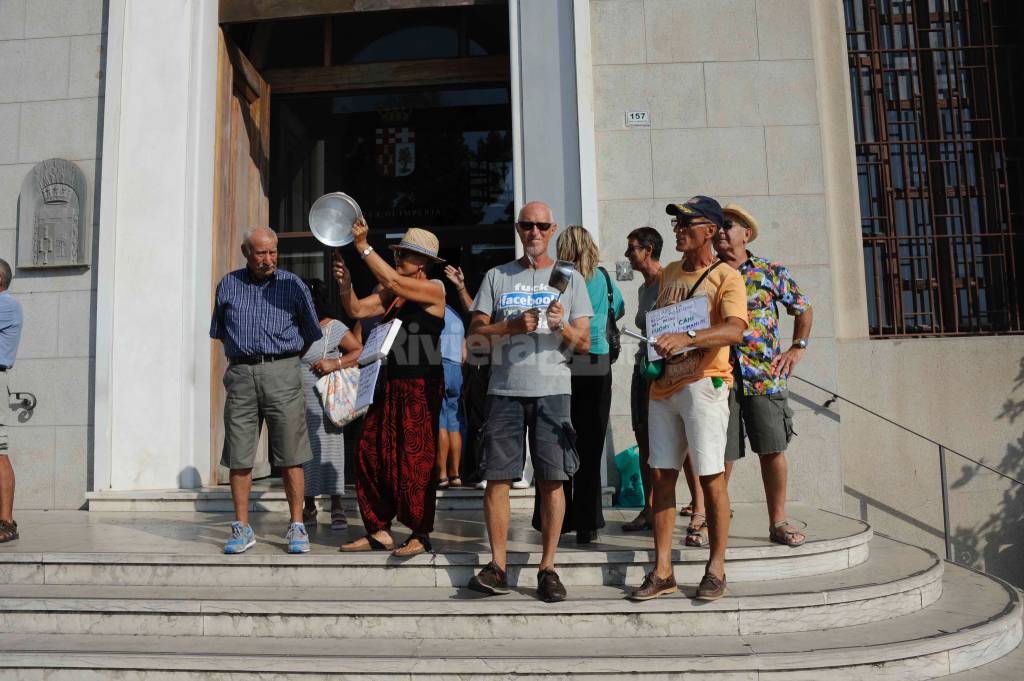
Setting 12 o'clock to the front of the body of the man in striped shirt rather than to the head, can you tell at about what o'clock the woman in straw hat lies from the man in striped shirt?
The woman in straw hat is roughly at 10 o'clock from the man in striped shirt.

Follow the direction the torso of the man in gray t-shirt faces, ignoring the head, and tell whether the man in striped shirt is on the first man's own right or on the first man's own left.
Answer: on the first man's own right

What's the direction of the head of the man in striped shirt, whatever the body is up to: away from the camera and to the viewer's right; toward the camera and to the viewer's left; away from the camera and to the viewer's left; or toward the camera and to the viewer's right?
toward the camera and to the viewer's right

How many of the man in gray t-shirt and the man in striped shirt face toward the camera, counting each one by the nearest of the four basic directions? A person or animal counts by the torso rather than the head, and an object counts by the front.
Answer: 2

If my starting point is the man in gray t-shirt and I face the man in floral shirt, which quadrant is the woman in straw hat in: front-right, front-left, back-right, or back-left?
back-left

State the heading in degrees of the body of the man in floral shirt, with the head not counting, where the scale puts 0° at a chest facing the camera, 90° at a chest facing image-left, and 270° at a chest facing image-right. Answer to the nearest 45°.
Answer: approximately 45°

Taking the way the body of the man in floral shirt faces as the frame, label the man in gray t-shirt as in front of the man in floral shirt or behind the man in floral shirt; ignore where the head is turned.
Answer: in front

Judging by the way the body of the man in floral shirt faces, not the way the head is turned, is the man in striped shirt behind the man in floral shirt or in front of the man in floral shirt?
in front

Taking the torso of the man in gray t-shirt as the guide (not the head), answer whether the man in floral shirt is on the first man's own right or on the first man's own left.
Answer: on the first man's own left

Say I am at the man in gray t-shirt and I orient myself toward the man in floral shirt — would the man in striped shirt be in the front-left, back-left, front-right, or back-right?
back-left

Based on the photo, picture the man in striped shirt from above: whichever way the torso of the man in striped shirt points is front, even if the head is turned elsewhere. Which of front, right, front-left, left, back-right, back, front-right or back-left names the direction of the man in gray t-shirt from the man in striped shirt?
front-left

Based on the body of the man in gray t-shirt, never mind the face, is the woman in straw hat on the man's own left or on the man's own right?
on the man's own right
